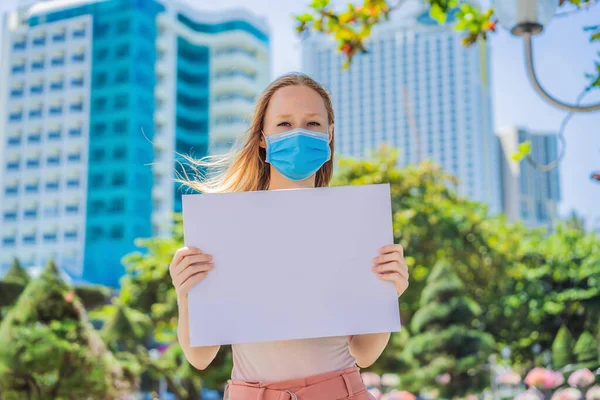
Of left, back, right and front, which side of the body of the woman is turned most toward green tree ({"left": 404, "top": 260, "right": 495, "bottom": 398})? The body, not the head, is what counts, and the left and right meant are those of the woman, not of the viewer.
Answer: back

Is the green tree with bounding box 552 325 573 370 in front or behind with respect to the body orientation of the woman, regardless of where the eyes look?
behind

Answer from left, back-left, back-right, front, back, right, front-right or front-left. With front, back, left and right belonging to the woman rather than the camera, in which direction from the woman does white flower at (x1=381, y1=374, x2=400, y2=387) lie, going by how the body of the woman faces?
back

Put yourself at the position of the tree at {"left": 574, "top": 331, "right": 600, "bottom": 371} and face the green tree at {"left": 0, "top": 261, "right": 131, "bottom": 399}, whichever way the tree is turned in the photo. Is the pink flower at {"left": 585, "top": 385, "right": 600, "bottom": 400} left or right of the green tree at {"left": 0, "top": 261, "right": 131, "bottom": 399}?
left

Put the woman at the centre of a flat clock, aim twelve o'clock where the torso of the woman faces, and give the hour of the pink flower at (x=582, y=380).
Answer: The pink flower is roughly at 7 o'clock from the woman.

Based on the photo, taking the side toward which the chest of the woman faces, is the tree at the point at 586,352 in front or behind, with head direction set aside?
behind

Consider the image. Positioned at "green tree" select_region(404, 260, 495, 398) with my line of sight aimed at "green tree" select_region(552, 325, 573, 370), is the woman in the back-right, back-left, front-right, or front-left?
back-right

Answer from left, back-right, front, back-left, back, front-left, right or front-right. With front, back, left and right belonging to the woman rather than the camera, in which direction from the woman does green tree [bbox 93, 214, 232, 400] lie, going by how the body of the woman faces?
back

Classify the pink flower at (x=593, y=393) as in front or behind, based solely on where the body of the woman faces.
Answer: behind

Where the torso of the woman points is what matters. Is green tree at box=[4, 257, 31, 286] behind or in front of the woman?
behind

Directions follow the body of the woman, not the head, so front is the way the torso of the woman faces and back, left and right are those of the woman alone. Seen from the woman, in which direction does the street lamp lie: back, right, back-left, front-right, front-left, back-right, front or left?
back-left
